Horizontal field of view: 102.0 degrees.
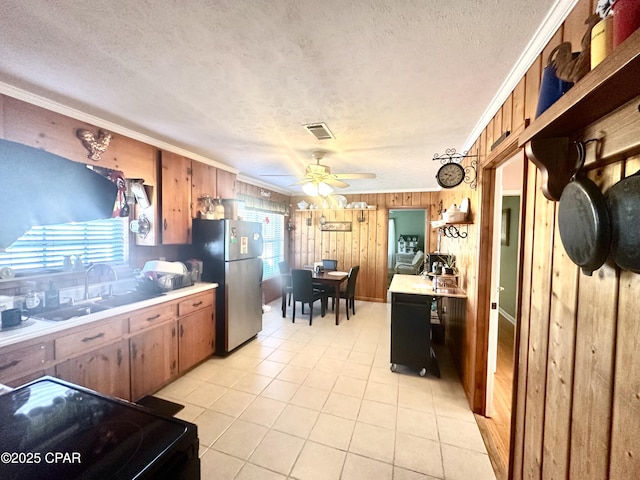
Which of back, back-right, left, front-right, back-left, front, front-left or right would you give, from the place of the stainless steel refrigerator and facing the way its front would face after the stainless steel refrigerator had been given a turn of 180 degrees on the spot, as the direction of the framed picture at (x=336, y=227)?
right

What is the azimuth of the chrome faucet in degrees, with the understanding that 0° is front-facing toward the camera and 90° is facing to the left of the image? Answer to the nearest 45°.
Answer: approximately 270°

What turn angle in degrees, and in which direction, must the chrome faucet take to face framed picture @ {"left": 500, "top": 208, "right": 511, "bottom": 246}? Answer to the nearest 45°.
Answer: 0° — it already faces it

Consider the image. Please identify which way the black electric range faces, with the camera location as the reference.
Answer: facing away from the viewer and to the right of the viewer

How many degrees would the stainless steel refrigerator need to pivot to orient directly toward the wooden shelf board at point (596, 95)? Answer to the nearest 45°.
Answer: approximately 45° to its right

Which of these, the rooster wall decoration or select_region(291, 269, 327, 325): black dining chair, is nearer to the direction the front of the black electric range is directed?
the black dining chair

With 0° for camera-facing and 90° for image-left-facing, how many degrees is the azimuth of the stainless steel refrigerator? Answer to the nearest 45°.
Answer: approximately 315°
